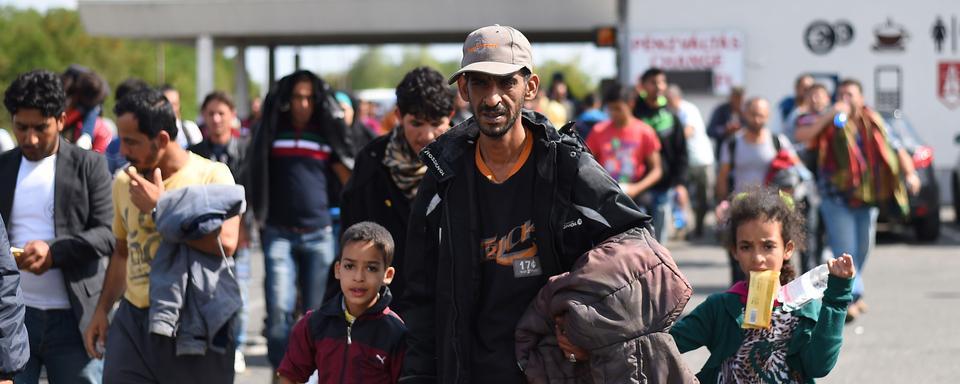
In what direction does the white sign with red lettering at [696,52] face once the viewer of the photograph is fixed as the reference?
facing the viewer

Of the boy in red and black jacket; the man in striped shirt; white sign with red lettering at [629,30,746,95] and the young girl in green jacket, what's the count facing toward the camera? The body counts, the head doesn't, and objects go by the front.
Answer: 4

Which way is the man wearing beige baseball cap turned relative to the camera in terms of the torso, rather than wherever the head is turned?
toward the camera

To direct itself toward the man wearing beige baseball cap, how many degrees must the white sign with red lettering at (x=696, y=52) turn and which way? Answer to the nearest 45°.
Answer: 0° — it already faces them

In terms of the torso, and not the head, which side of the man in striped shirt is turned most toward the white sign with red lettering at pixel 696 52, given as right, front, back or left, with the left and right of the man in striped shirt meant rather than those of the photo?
back

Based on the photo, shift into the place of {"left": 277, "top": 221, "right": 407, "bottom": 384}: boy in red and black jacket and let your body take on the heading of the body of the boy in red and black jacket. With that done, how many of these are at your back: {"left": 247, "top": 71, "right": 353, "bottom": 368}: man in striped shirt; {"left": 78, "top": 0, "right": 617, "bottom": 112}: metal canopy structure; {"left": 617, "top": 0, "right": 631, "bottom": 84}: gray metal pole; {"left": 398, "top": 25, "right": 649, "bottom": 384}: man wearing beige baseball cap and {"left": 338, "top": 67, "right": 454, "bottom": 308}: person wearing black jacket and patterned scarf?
4

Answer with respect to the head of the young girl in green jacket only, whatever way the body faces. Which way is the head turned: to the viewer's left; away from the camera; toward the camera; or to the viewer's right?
toward the camera

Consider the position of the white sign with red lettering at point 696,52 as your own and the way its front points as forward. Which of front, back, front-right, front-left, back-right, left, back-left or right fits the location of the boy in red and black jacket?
front

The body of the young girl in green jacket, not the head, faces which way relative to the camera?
toward the camera

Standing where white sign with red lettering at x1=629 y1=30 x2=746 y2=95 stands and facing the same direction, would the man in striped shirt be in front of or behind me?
in front

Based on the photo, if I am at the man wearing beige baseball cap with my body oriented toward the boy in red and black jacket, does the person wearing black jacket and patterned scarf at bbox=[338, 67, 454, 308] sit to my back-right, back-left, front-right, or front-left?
front-right

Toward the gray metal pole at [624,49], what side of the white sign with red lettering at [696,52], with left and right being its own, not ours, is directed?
right

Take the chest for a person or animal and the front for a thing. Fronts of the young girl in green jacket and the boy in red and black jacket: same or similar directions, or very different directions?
same or similar directions

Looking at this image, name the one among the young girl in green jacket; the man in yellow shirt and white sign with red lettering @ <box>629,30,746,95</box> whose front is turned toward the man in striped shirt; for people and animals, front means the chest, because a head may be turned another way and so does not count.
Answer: the white sign with red lettering
